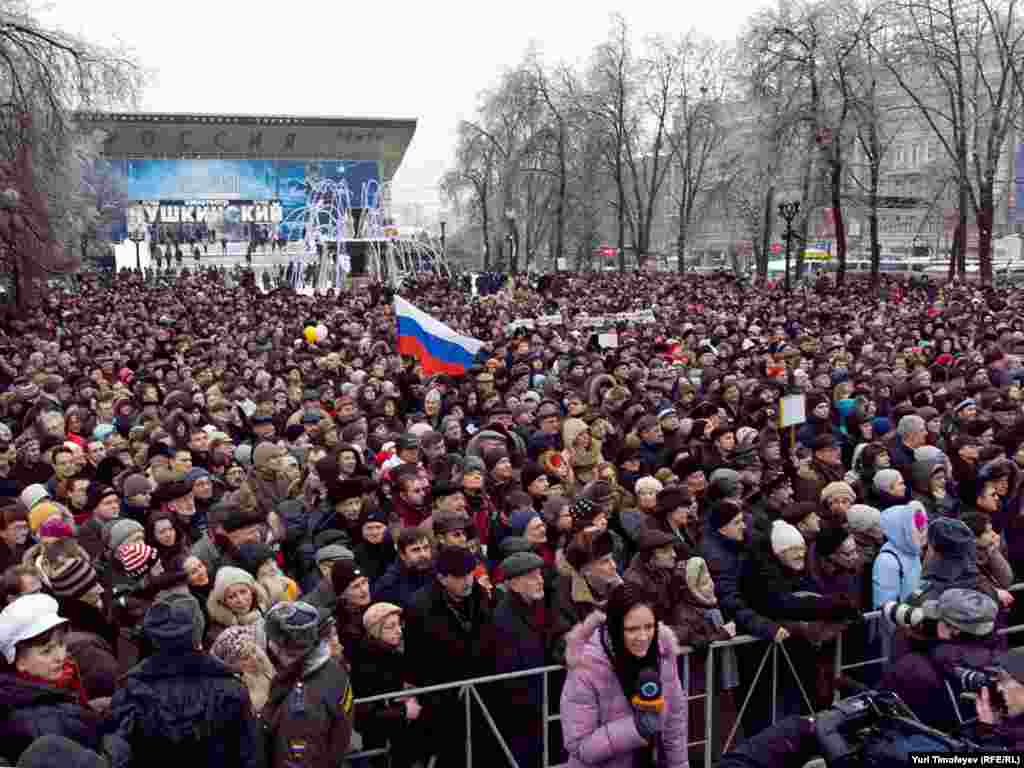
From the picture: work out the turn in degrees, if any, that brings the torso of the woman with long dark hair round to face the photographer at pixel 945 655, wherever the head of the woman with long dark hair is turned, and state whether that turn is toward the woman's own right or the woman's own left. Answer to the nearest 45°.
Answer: approximately 45° to the woman's own left

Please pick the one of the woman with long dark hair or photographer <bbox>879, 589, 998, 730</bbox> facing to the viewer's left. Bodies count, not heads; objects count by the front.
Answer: the photographer

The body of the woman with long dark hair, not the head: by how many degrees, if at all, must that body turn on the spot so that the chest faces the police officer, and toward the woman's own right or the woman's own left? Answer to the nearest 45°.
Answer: approximately 135° to the woman's own right

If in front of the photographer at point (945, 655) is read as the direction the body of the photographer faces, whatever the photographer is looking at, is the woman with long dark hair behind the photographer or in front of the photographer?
in front

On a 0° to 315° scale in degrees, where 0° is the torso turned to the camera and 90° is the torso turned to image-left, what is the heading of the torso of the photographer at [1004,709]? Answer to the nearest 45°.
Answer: approximately 90°

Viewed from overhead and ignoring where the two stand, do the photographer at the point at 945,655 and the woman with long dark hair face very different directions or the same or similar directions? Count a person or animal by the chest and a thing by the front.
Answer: very different directions

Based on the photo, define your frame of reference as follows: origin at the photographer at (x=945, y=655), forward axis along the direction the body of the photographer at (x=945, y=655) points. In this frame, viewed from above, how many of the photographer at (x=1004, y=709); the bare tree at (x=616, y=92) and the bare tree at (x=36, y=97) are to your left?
1

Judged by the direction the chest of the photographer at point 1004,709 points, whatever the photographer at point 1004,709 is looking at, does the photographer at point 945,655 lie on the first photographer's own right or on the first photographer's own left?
on the first photographer's own right

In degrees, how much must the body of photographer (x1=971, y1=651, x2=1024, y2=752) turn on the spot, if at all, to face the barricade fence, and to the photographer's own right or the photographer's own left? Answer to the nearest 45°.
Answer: approximately 45° to the photographer's own right

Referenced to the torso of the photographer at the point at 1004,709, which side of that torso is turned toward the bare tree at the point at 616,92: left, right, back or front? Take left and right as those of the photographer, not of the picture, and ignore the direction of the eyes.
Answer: right

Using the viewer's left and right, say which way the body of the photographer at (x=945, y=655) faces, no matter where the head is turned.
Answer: facing to the left of the viewer

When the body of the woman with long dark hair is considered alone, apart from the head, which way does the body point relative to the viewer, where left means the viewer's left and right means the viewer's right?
facing the viewer and to the right of the viewer

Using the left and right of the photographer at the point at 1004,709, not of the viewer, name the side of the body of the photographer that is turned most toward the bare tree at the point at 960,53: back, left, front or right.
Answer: right
